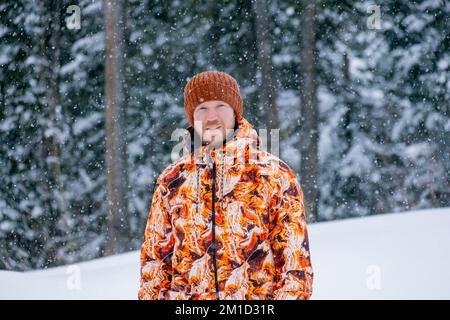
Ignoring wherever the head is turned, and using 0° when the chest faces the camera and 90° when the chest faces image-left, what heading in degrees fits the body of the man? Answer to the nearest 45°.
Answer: approximately 0°

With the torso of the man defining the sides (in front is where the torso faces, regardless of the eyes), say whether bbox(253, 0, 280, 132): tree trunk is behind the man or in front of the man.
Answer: behind

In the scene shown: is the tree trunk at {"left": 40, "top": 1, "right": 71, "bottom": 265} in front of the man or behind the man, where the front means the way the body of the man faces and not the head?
behind

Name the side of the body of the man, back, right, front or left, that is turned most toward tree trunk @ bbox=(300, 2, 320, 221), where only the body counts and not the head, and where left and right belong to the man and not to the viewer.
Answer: back

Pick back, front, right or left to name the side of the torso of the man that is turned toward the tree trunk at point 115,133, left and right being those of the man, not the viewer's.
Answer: back
